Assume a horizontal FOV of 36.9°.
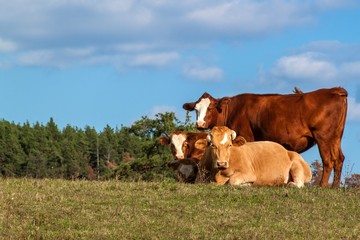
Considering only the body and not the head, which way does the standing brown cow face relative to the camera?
to the viewer's left

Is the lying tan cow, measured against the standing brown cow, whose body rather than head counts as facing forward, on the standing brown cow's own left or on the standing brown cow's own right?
on the standing brown cow's own left

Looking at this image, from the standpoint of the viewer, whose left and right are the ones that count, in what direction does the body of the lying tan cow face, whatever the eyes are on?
facing the viewer and to the left of the viewer

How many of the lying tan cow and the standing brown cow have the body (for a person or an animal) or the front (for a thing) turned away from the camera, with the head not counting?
0
